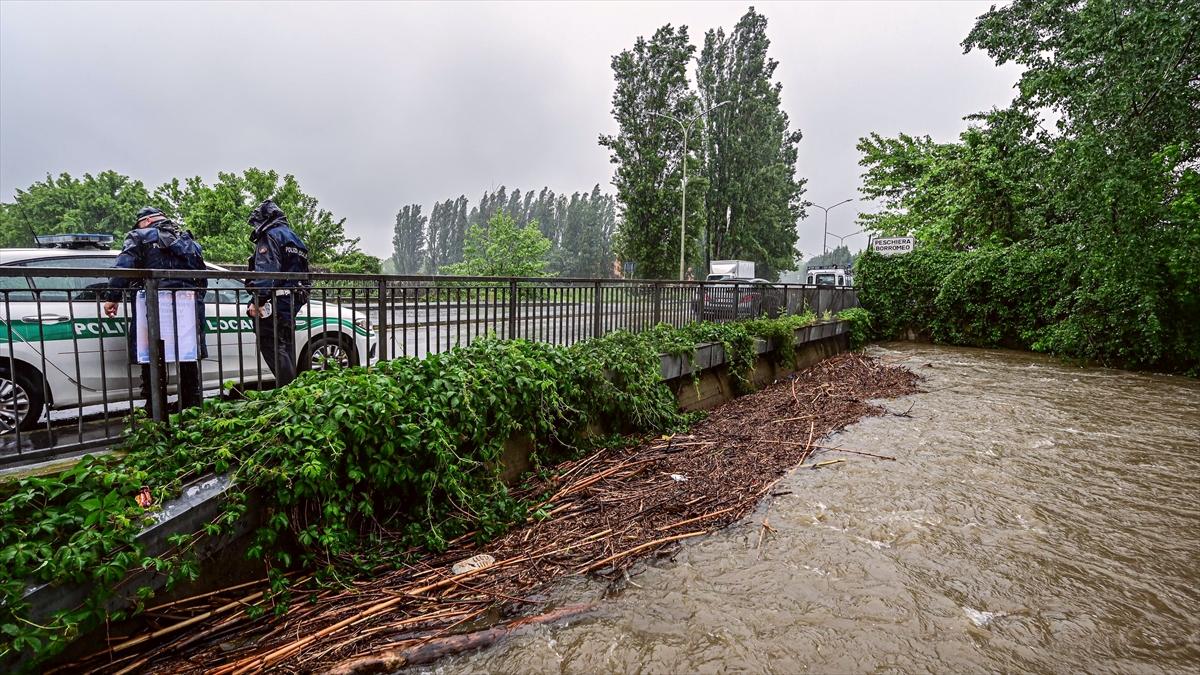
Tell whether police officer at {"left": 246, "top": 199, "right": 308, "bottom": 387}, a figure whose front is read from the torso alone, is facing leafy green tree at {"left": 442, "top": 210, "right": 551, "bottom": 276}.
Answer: no

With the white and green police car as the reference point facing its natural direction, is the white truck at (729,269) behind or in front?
in front

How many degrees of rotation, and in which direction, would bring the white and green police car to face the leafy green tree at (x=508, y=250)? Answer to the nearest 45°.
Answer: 0° — it already faces it

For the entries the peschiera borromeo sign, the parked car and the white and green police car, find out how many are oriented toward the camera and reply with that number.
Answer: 1

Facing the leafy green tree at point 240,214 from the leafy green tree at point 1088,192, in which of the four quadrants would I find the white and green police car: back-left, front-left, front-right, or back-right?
front-left

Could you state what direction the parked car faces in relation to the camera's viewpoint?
facing away from the viewer and to the right of the viewer

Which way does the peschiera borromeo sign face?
toward the camera

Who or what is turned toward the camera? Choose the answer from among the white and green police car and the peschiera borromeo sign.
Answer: the peschiera borromeo sign

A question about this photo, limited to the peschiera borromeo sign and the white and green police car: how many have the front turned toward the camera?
1

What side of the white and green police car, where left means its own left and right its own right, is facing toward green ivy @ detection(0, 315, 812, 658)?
right

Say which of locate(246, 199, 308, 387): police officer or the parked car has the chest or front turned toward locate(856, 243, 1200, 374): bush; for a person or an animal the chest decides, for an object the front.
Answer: the parked car

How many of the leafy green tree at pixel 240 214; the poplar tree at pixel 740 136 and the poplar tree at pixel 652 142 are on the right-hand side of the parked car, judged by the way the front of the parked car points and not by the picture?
0

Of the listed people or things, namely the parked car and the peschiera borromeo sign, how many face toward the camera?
1

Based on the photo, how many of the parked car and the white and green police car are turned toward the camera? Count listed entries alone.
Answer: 0

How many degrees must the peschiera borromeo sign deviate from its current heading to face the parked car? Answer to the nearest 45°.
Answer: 0° — it already faces it

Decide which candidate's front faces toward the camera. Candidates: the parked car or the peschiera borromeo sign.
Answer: the peschiera borromeo sign
